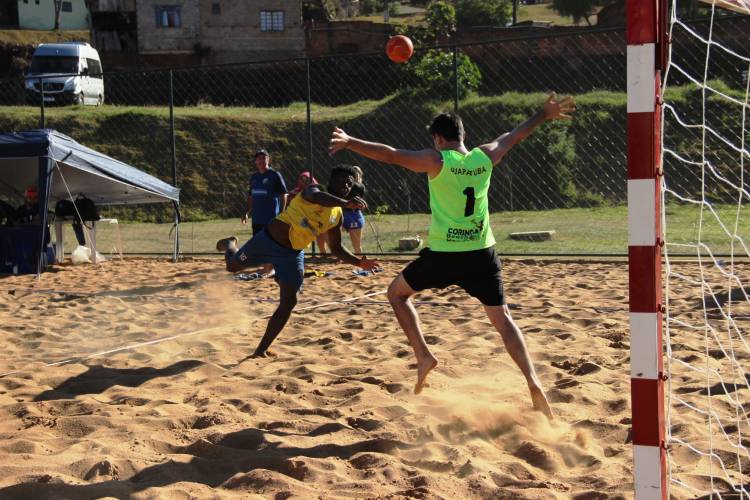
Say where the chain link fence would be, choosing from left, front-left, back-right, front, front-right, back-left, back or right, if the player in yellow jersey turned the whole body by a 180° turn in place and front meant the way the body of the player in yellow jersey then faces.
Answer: front-right

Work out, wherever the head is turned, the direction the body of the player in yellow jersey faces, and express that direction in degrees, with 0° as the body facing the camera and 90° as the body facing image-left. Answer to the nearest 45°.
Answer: approximately 315°

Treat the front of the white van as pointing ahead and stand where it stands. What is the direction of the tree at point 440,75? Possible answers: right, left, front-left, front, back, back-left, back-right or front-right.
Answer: left

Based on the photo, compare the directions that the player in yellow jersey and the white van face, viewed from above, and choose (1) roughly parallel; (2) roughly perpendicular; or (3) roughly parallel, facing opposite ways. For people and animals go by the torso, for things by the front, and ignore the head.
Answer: roughly perpendicular

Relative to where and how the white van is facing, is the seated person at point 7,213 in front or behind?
in front

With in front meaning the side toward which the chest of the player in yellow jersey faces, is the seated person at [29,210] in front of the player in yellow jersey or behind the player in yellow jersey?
behind
